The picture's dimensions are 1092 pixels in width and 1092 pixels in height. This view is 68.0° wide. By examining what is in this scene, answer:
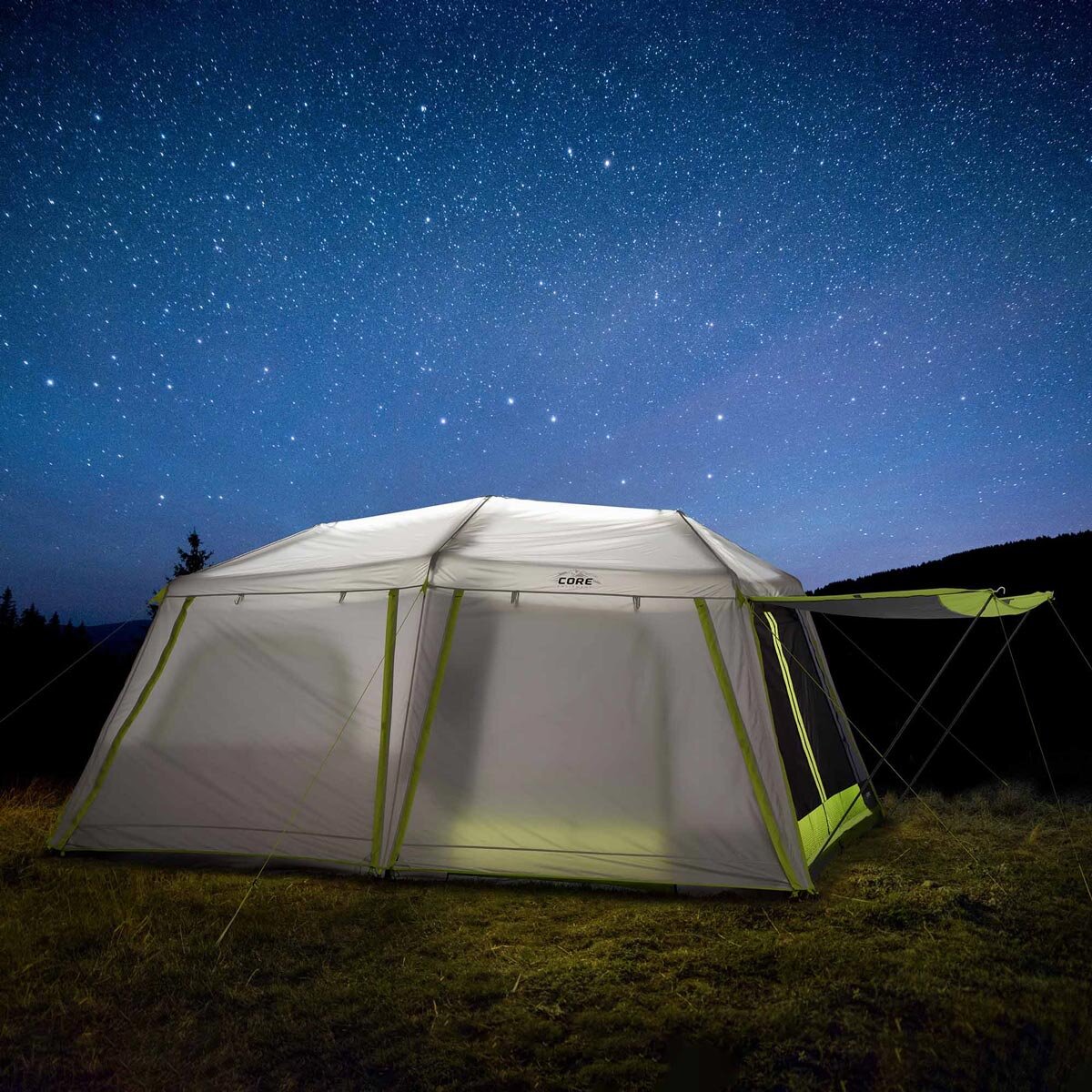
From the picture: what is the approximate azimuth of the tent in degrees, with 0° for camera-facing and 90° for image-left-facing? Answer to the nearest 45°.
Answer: approximately 270°
